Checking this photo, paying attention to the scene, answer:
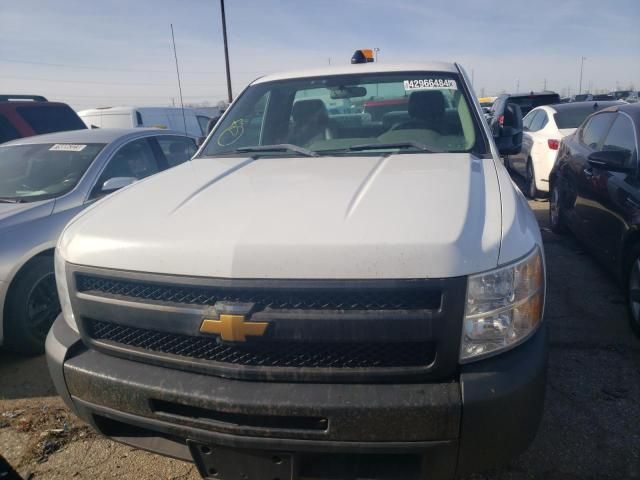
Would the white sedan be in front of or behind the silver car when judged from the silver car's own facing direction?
behind

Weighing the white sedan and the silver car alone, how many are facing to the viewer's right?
0

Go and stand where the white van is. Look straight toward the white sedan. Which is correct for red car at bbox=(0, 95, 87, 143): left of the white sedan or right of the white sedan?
right

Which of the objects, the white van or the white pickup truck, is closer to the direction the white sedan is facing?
the white van

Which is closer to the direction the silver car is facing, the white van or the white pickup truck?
the white pickup truck

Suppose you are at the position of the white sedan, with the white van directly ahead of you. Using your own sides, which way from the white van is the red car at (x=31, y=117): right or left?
left

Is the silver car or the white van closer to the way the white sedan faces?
the white van

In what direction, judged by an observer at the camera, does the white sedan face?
facing away from the viewer and to the left of the viewer

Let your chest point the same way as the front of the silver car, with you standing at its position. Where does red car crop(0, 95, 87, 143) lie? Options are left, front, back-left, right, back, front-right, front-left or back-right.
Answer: back-right

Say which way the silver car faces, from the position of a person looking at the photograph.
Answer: facing the viewer and to the left of the viewer

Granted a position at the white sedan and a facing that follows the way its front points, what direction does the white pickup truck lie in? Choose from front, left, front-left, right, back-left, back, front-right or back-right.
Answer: back-left

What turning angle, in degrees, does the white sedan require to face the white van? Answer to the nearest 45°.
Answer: approximately 45° to its left

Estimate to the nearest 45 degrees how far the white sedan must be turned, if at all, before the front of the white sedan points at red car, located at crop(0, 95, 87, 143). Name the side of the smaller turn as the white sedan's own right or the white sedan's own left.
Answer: approximately 90° to the white sedan's own left

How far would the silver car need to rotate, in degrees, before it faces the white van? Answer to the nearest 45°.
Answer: approximately 135° to its right
